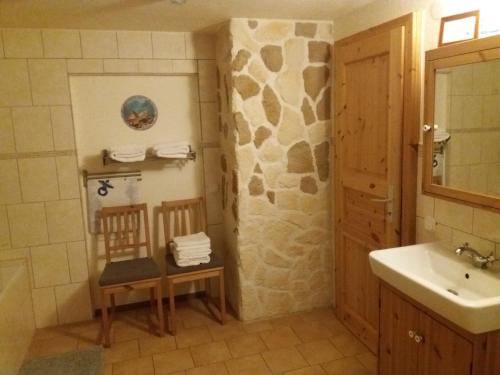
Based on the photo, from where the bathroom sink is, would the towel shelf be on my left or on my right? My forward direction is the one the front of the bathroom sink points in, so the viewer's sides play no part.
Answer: on my right

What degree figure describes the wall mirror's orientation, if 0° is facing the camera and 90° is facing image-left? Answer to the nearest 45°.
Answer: approximately 45°

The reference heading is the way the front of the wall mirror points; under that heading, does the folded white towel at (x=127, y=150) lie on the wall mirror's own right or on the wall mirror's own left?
on the wall mirror's own right

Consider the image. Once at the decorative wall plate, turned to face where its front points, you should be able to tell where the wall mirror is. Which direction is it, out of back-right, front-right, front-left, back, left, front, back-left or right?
front-left

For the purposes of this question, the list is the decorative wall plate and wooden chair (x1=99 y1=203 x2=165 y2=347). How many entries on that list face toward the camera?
2

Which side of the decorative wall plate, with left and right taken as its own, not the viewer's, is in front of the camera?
front

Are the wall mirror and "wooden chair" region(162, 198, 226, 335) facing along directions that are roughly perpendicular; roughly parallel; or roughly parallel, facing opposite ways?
roughly perpendicular

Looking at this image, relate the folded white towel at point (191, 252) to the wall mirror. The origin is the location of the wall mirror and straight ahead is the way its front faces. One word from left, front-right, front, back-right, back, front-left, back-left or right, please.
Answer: front-right

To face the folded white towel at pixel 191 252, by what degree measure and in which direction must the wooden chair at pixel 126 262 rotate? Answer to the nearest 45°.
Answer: approximately 45° to its left

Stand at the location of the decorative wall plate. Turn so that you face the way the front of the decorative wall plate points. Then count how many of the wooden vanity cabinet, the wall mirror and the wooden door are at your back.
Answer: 0

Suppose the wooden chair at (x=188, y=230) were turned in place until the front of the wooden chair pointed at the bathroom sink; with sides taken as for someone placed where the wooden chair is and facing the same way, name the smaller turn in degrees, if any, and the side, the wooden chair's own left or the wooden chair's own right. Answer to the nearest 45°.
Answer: approximately 45° to the wooden chair's own left

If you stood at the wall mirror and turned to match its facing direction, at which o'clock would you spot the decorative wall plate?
The decorative wall plate is roughly at 2 o'clock from the wall mirror.

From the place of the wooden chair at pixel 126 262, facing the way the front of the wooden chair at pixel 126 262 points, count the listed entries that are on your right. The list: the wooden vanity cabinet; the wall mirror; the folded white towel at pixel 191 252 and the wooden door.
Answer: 0

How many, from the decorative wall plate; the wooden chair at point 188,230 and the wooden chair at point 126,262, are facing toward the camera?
3

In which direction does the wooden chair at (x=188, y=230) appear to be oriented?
toward the camera

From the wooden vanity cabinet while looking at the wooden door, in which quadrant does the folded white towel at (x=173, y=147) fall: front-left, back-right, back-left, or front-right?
front-left

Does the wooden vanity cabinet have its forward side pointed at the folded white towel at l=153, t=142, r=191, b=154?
no

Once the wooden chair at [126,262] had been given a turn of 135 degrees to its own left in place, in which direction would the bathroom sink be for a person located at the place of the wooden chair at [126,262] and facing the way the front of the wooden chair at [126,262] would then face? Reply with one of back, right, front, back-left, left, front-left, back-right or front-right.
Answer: right

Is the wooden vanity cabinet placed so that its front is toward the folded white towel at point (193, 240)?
no

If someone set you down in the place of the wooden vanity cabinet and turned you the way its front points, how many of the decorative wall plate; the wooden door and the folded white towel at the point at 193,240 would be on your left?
0

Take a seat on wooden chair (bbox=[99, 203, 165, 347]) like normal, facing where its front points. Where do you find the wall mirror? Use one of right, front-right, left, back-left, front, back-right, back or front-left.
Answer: front-left

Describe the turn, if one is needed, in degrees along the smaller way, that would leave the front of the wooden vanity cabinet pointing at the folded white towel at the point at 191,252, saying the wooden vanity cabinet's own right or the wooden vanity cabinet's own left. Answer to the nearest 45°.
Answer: approximately 90° to the wooden vanity cabinet's own right
